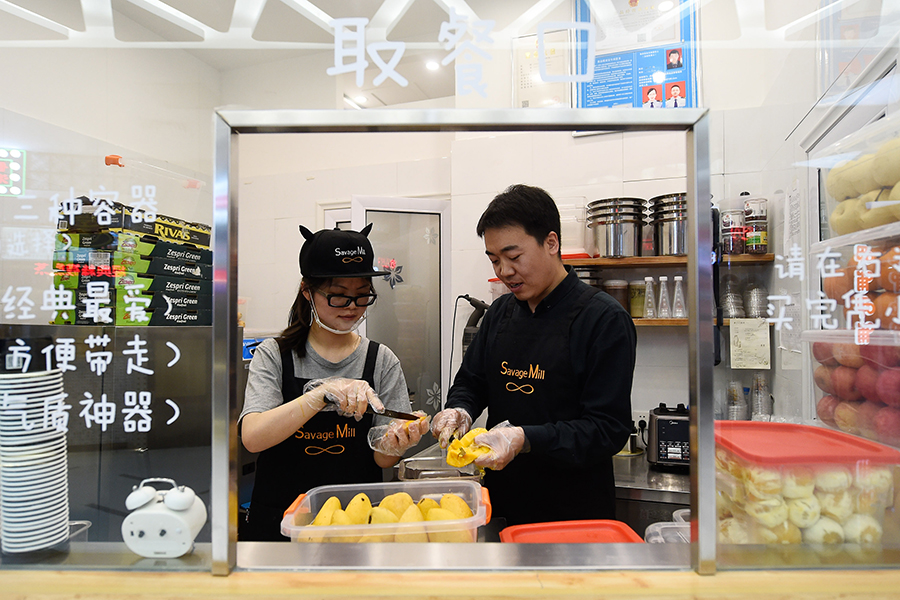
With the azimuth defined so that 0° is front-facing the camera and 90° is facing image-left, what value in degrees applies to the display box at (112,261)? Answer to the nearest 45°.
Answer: approximately 0°

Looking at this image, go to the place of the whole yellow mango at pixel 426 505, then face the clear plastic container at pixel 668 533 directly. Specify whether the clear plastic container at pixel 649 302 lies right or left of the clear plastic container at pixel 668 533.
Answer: left

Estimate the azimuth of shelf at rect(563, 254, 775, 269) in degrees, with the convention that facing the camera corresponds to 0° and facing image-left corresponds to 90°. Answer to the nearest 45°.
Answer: approximately 0°
